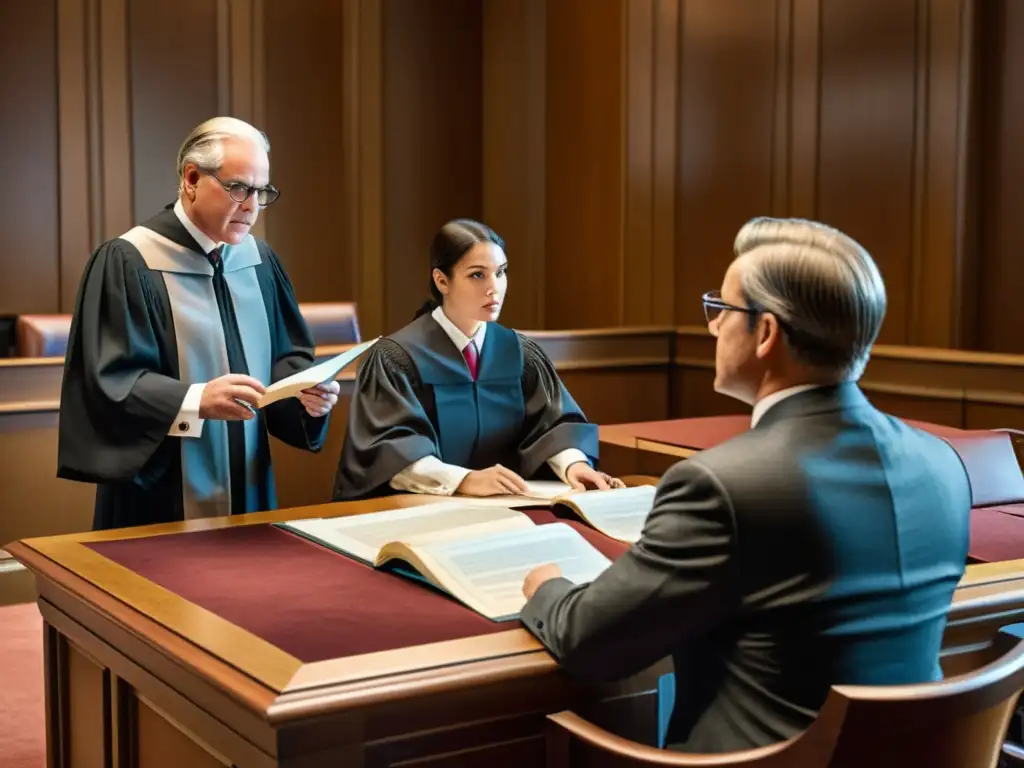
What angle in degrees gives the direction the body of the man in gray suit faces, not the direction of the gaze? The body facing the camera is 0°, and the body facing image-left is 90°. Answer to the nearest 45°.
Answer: approximately 135°

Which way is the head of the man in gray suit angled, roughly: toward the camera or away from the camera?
away from the camera

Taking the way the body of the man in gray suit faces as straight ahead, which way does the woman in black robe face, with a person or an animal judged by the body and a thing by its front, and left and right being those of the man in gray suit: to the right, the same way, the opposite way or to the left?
the opposite way

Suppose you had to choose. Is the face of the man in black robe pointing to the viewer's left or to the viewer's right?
to the viewer's right

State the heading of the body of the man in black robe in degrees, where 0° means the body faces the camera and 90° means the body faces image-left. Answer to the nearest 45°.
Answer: approximately 315°

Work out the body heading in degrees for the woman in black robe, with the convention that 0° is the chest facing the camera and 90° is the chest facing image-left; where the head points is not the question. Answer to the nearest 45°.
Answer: approximately 315°

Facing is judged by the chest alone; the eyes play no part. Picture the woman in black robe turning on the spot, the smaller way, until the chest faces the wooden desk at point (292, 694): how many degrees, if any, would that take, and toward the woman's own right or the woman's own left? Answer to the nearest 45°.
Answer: approximately 45° to the woman's own right

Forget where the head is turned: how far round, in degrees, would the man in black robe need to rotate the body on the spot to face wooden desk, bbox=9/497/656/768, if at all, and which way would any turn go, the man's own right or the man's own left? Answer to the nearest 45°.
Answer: approximately 45° to the man's own right
